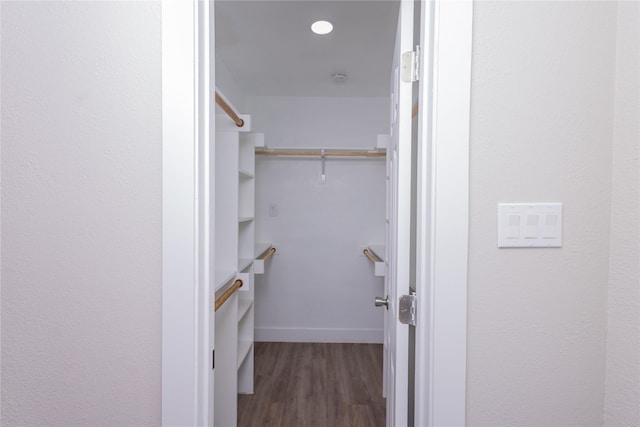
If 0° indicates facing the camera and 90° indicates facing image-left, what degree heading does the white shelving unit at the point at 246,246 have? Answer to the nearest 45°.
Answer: approximately 270°

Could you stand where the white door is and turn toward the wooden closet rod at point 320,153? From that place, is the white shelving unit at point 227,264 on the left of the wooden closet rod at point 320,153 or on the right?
left

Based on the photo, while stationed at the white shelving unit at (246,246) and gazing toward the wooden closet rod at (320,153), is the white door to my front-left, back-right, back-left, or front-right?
back-right

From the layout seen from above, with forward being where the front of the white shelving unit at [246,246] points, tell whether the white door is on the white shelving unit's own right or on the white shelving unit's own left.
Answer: on the white shelving unit's own right
